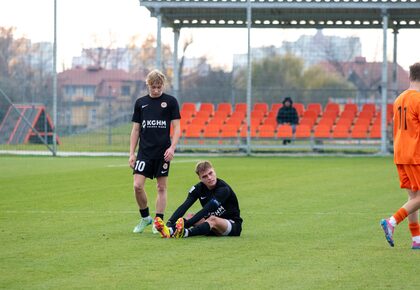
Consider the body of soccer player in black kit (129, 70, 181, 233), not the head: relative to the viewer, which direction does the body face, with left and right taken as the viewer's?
facing the viewer

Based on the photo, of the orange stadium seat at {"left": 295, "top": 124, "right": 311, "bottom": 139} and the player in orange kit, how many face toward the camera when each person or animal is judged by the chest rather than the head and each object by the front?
1

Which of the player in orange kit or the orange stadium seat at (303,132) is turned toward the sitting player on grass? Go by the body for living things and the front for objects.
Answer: the orange stadium seat

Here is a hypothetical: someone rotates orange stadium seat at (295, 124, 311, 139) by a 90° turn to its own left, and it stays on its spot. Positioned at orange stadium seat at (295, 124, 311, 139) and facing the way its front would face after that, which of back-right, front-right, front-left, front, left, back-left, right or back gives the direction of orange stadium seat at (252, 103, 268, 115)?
back-left

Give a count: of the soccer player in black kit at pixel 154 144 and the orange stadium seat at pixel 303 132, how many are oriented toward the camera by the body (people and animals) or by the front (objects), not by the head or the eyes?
2

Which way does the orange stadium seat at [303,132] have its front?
toward the camera

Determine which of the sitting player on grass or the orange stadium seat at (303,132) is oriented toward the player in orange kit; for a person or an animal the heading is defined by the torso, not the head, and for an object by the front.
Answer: the orange stadium seat

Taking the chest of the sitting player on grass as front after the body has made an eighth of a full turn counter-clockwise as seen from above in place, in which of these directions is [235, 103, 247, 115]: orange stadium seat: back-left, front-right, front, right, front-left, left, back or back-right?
back

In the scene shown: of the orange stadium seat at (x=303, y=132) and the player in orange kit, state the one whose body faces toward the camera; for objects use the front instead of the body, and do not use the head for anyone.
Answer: the orange stadium seat

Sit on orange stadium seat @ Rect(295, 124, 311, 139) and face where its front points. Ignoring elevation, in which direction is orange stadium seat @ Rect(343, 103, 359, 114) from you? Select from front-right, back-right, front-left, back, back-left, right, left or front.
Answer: back-left

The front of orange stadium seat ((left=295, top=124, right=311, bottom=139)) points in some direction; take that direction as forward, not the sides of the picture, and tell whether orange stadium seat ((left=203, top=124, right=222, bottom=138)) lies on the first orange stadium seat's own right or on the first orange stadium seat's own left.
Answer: on the first orange stadium seat's own right

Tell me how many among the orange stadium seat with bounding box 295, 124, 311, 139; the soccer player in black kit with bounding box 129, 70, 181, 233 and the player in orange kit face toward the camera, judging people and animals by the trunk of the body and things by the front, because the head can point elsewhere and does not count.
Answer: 2

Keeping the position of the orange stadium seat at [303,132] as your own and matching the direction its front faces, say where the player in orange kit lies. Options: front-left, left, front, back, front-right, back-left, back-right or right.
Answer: front

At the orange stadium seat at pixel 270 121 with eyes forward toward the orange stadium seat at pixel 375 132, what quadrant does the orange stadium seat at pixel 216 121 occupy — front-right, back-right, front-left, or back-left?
back-right

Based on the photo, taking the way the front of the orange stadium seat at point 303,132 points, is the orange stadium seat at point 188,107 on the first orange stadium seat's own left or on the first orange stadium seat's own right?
on the first orange stadium seat's own right

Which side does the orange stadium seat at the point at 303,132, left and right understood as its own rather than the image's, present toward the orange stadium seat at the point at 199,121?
right
